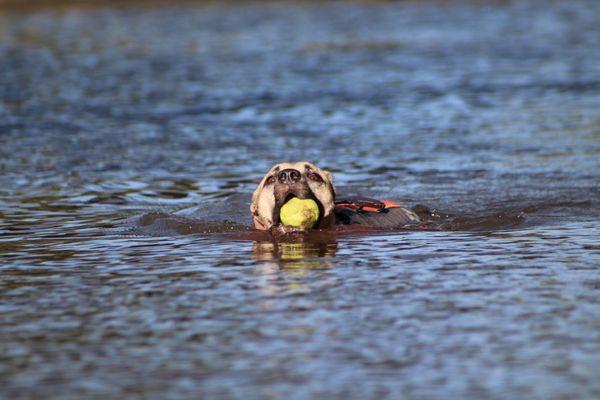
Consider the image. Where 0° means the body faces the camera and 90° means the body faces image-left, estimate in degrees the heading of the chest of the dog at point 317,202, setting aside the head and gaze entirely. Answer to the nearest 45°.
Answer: approximately 45°
